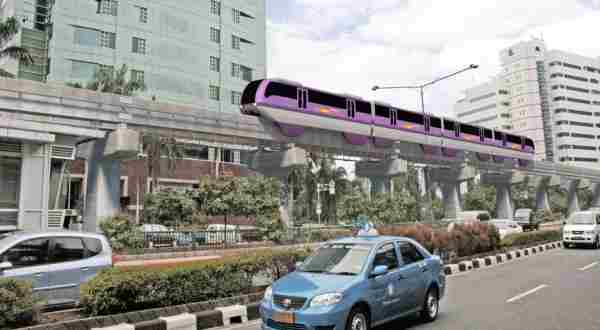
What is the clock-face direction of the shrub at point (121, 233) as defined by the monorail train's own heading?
The shrub is roughly at 12 o'clock from the monorail train.

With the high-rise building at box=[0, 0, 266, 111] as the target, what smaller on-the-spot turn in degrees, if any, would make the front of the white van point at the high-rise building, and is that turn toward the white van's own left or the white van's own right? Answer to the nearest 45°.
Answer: approximately 45° to the white van's own right

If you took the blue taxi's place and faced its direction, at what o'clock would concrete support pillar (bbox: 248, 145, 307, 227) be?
The concrete support pillar is roughly at 4 o'clock from the blue taxi.

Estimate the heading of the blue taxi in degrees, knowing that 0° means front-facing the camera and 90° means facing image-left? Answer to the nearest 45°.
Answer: approximately 45°

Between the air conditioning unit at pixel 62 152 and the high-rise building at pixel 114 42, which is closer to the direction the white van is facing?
the air conditioning unit

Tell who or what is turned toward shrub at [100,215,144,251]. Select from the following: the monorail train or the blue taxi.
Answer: the monorail train

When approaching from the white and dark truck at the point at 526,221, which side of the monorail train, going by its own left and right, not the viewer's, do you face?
back

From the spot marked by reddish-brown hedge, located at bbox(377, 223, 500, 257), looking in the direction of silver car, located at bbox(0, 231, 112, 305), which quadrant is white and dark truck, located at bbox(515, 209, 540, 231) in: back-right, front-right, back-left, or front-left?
back-right
